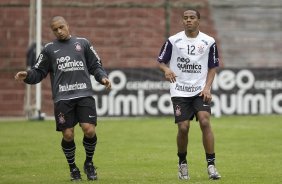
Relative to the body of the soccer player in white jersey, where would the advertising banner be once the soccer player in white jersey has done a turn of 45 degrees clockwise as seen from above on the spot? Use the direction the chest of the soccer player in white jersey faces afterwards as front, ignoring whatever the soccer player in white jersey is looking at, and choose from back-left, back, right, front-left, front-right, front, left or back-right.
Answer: back-right

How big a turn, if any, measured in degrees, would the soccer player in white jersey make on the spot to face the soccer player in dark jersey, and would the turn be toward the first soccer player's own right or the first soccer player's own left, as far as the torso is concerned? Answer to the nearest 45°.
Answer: approximately 90° to the first soccer player's own right

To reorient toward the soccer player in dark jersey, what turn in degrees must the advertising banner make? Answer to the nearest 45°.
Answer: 0° — it already faces them

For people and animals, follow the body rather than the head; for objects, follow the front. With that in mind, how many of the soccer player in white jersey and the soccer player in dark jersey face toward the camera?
2

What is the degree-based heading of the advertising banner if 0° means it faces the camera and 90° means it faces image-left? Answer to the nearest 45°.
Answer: approximately 0°

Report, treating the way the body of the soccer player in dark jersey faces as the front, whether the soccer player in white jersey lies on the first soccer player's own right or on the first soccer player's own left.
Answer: on the first soccer player's own left

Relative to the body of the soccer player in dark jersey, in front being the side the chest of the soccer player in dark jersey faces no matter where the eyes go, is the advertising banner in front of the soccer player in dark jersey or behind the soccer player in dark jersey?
behind

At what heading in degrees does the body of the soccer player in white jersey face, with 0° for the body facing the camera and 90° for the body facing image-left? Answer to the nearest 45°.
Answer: approximately 0°
